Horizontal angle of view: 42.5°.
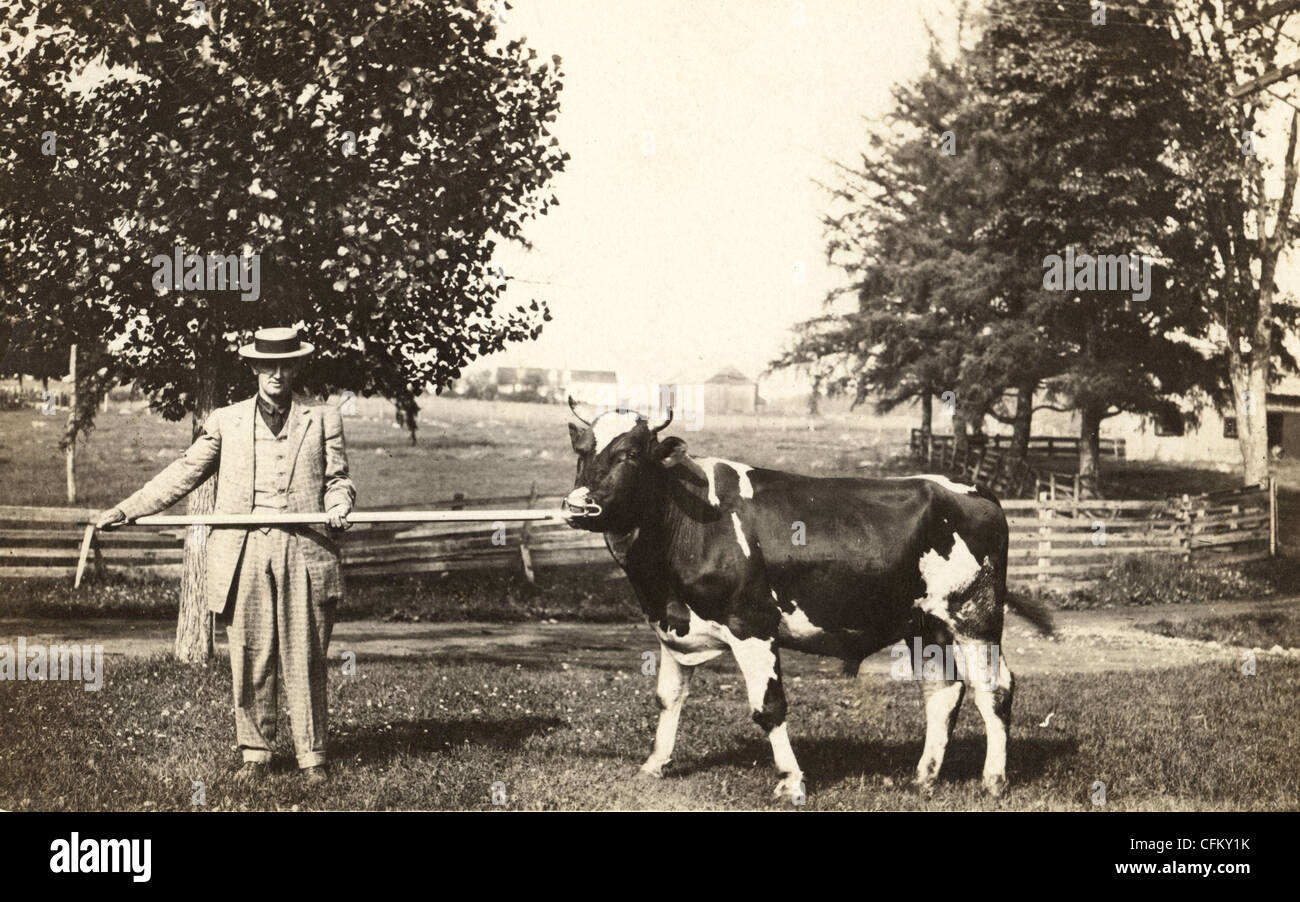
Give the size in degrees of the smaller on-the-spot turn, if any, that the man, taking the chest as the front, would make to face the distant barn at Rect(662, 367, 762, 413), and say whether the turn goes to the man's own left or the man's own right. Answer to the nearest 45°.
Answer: approximately 135° to the man's own left

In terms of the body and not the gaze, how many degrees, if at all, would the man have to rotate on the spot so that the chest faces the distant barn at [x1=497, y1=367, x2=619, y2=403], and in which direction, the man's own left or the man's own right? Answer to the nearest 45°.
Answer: approximately 135° to the man's own left

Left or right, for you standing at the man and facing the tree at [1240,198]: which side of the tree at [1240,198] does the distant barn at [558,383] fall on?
left

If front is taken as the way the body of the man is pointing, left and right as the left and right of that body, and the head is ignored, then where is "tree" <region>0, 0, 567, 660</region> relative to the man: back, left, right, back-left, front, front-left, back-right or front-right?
back

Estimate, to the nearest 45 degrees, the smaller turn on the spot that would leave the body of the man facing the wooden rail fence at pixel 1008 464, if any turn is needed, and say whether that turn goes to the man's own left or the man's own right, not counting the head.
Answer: approximately 135° to the man's own left

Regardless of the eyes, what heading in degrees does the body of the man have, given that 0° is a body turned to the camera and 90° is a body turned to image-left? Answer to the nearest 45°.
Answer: approximately 0°

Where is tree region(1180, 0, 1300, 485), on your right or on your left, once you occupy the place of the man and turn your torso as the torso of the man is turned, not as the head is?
on your left

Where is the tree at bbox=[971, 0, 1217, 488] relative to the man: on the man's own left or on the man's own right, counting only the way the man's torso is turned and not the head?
on the man's own left
